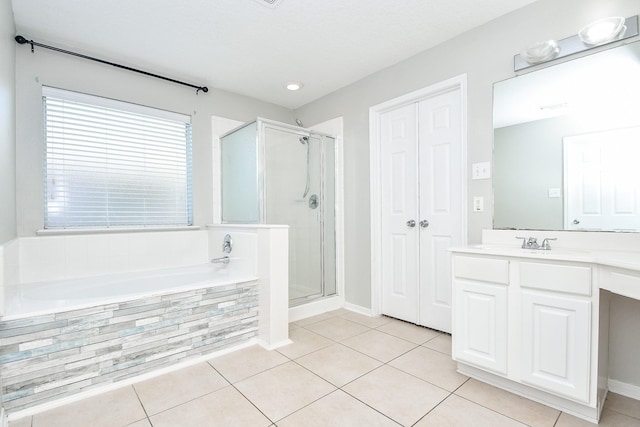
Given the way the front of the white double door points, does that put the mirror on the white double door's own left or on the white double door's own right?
on the white double door's own left

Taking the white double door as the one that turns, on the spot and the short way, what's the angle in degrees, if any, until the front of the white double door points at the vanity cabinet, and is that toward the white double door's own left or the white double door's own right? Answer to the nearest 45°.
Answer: approximately 90° to the white double door's own left

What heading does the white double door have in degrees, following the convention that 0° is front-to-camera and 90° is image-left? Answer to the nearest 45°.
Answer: approximately 45°

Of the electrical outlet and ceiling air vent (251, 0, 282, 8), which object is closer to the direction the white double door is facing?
the ceiling air vent
